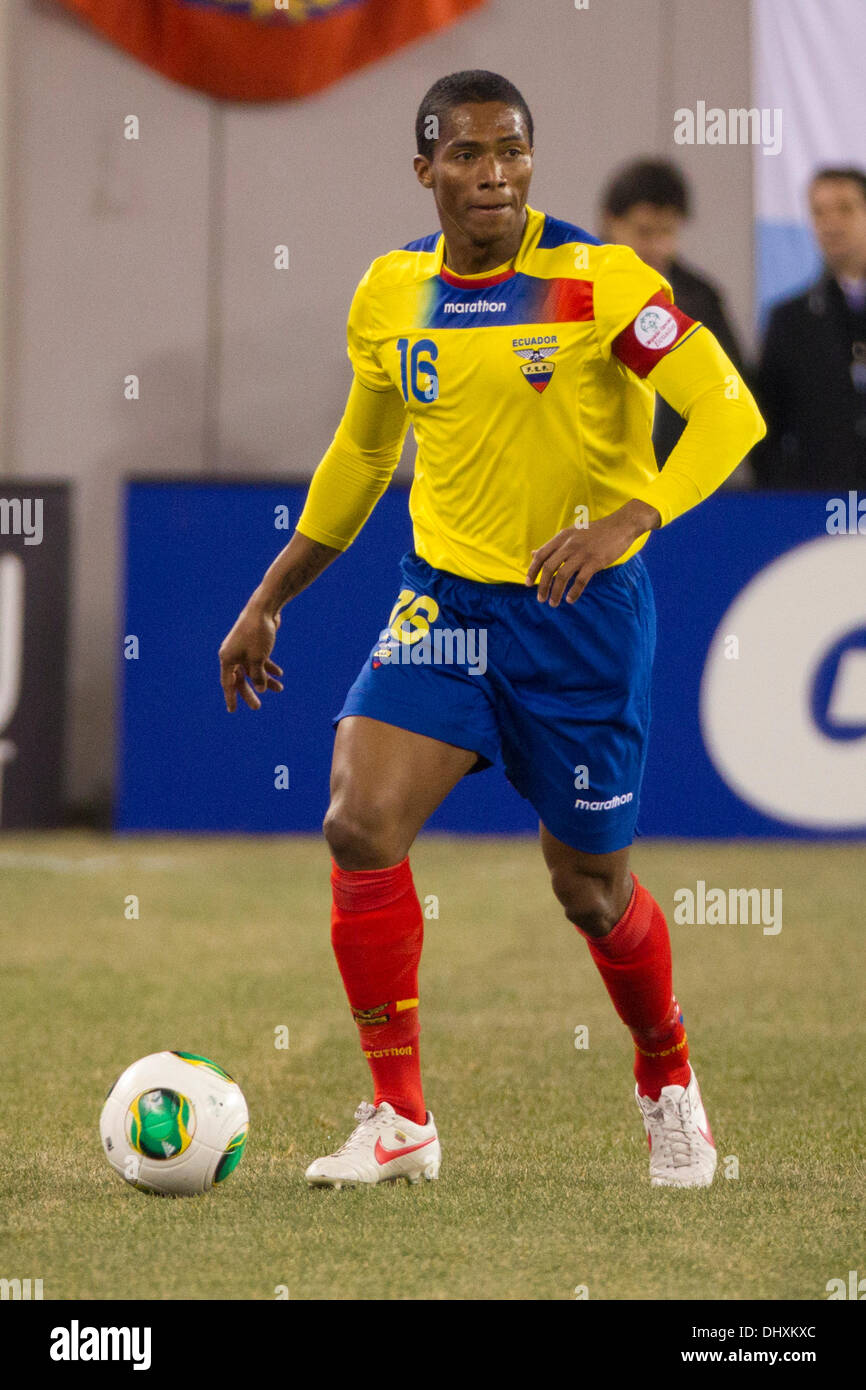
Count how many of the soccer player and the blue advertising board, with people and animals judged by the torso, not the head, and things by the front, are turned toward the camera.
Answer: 2

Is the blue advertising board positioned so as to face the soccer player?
yes

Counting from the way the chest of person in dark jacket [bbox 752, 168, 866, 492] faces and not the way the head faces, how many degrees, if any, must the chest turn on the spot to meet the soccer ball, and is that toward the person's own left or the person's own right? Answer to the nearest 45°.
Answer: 0° — they already face it

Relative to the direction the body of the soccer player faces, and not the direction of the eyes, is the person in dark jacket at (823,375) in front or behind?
behind

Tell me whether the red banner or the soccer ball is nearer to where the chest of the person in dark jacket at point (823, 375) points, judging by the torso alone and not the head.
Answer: the soccer ball

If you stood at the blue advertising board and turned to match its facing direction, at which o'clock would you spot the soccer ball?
The soccer ball is roughly at 12 o'clock from the blue advertising board.

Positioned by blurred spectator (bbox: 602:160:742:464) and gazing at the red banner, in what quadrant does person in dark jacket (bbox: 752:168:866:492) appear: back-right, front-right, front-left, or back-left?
back-right

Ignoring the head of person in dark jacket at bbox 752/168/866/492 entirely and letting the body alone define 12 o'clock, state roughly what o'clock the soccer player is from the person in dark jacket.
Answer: The soccer player is roughly at 12 o'clock from the person in dark jacket.
